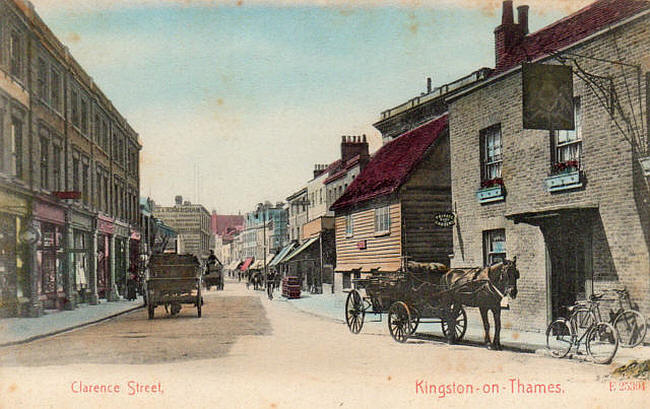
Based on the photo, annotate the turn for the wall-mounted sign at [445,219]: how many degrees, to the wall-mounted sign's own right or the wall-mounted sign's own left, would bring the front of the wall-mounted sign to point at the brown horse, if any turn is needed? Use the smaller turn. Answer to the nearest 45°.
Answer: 0° — it already faces it

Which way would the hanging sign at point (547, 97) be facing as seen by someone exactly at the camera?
facing the viewer

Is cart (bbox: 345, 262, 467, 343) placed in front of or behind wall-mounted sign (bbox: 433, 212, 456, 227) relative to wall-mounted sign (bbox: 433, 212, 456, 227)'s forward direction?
in front

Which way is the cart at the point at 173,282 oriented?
away from the camera

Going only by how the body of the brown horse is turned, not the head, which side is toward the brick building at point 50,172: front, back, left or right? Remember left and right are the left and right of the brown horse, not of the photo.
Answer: back

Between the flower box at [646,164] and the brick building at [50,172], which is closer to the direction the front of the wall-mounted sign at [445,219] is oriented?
the flower box

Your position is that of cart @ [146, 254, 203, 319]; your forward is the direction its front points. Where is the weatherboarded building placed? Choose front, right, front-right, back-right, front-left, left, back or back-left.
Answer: right

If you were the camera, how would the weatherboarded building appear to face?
facing the viewer and to the left of the viewer

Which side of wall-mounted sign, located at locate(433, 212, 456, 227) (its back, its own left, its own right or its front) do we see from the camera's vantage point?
front
